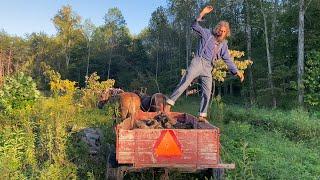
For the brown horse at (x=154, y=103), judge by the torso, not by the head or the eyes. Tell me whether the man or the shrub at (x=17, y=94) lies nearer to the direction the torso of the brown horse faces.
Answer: the shrub

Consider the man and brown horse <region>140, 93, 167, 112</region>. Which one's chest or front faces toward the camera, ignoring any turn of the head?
the man

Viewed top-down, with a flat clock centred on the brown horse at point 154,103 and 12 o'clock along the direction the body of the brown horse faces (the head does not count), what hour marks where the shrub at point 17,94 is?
The shrub is roughly at 10 o'clock from the brown horse.

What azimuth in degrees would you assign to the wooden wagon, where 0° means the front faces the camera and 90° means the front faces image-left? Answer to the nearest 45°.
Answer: approximately 180°

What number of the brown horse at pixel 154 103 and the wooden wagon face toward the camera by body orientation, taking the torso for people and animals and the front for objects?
0

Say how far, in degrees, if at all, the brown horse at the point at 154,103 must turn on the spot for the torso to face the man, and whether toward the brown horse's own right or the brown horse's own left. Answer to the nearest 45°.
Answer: approximately 135° to the brown horse's own left

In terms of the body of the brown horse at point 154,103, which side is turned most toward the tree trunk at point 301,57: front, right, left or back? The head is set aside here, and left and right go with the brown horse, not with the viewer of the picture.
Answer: right

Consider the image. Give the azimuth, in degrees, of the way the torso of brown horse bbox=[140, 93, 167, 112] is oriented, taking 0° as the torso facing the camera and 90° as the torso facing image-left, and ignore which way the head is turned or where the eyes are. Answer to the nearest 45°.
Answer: approximately 135°

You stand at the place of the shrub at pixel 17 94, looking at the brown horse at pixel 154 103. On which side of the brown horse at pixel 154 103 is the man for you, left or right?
right

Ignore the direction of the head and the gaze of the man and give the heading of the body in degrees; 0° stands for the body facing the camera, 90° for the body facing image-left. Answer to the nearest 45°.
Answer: approximately 0°

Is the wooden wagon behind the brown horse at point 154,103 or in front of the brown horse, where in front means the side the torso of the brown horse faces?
behind

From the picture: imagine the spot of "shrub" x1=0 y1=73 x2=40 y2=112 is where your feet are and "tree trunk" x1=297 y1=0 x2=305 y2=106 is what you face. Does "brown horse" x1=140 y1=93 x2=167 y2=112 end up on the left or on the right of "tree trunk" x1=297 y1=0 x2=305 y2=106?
right
